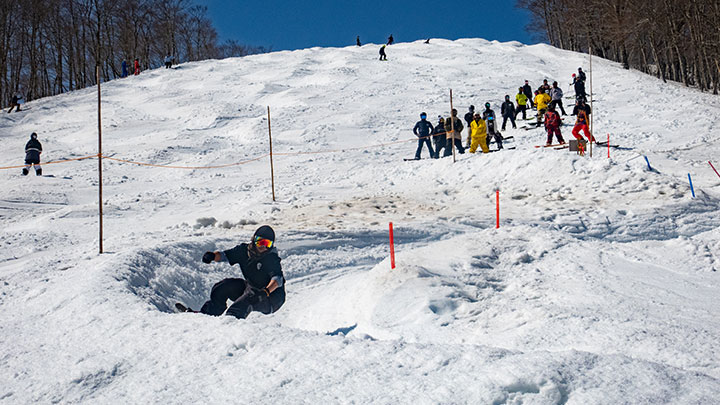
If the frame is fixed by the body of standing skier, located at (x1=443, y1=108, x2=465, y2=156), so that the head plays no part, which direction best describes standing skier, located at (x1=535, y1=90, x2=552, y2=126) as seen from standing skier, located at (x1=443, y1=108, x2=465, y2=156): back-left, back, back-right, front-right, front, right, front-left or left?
back-left

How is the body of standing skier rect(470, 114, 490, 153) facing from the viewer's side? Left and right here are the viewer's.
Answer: facing the viewer

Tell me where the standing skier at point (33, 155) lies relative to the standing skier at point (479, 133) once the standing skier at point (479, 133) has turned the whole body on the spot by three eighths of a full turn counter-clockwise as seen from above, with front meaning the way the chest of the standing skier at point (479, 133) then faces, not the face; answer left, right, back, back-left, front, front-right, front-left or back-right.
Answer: back-left

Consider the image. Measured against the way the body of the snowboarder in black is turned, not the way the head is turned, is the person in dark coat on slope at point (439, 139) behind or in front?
behind

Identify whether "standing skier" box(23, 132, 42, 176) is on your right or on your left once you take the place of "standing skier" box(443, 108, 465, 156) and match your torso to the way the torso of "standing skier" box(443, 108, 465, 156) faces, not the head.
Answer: on your right

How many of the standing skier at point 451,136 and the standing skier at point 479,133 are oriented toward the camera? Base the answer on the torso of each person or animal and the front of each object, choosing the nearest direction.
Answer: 2

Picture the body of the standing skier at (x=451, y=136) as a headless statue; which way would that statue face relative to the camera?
toward the camera

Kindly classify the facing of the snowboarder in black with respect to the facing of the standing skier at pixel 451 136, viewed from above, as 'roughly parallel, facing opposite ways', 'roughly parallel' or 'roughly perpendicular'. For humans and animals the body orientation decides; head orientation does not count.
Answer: roughly parallel

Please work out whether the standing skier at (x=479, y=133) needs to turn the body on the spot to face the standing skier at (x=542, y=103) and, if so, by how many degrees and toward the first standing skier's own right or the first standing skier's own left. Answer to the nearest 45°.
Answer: approximately 135° to the first standing skier's own left

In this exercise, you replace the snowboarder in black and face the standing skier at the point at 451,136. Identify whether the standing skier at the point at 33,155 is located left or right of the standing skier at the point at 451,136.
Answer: left

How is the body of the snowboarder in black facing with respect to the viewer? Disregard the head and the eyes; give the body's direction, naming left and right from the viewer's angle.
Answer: facing the viewer and to the left of the viewer

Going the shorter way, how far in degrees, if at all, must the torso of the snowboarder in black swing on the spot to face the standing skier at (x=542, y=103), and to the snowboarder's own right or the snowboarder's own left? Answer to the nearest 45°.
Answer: approximately 180°

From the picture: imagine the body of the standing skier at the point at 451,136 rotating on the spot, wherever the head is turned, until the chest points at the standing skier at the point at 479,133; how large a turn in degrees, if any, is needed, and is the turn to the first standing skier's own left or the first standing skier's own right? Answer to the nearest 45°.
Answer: approximately 45° to the first standing skier's own left

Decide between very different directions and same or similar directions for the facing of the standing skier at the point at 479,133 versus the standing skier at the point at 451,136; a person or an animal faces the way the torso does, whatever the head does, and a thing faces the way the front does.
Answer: same or similar directions
